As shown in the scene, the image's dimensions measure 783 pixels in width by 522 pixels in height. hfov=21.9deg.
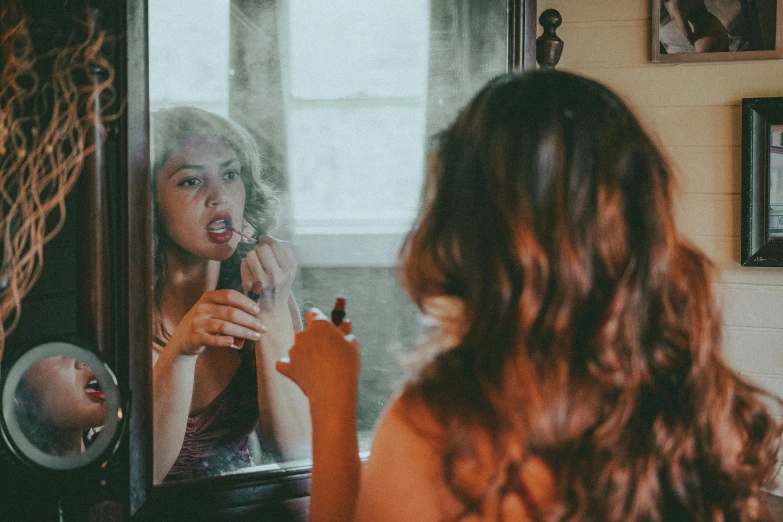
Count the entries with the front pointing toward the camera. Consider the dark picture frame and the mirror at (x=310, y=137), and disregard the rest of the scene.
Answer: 2

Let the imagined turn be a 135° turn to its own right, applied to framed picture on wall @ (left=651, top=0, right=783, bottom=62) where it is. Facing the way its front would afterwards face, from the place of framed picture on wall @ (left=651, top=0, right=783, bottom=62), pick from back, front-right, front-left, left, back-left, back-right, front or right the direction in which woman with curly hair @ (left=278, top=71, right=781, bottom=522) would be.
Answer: back-left

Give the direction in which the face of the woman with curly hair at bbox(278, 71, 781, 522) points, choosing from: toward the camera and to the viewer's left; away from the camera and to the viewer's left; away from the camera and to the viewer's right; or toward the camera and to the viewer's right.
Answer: away from the camera and to the viewer's left

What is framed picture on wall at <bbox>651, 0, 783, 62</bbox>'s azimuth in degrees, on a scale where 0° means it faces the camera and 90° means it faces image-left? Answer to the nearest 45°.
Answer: approximately 0°

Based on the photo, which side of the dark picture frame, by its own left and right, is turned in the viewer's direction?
front

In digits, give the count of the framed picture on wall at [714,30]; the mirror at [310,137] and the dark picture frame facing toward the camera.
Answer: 3

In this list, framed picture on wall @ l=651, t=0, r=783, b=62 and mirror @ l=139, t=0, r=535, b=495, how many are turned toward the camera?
2
